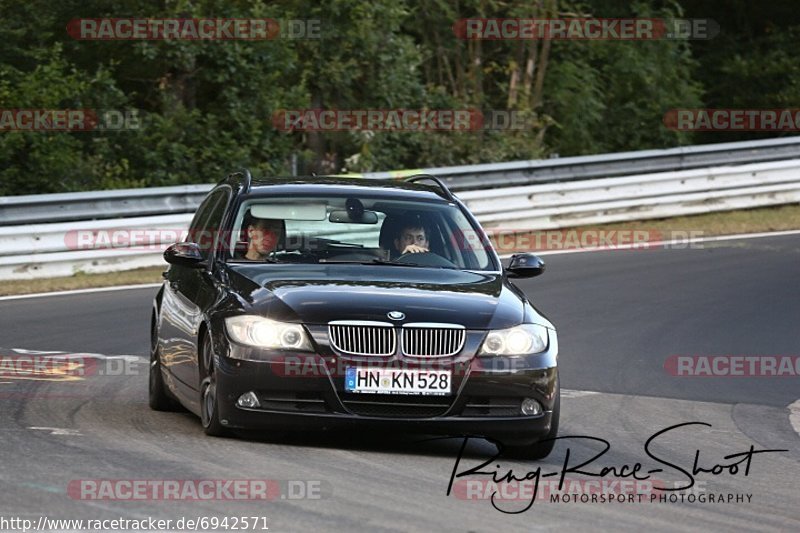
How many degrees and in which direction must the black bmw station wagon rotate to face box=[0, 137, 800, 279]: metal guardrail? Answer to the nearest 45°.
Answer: approximately 180°

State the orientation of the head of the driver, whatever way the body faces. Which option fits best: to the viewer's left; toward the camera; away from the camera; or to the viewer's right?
toward the camera

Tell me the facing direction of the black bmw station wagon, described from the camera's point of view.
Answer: facing the viewer

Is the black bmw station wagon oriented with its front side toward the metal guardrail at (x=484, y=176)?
no
